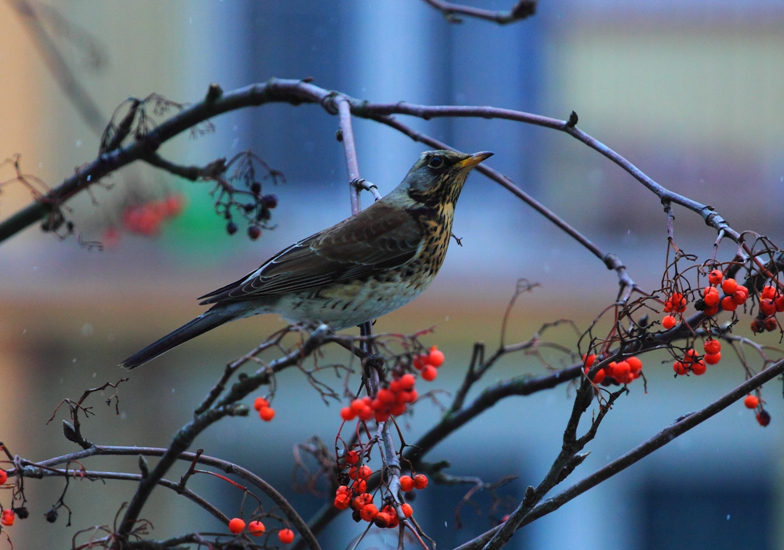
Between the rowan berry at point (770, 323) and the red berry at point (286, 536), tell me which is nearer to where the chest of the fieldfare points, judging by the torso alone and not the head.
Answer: the rowan berry

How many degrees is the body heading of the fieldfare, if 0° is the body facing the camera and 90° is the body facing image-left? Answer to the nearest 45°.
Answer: approximately 270°
